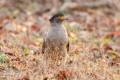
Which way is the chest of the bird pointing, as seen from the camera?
toward the camera
